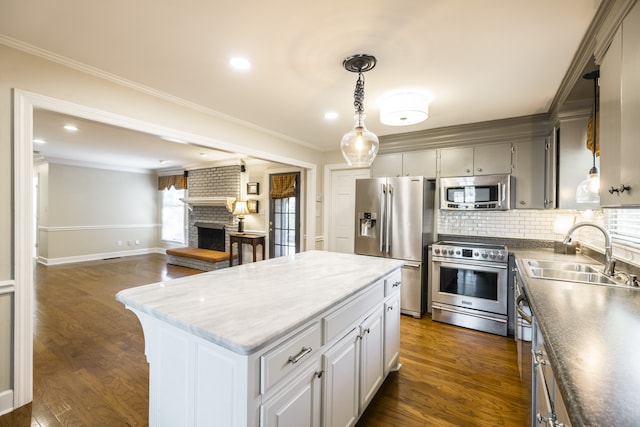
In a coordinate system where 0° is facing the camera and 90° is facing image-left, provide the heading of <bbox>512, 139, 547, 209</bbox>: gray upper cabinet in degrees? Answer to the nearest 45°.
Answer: approximately 0°

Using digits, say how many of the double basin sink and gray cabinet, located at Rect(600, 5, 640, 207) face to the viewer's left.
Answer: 2

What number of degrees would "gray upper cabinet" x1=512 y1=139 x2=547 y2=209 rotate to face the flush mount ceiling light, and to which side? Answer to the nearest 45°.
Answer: approximately 45° to its right

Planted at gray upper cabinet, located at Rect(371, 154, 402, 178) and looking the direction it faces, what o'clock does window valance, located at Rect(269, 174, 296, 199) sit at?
The window valance is roughly at 4 o'clock from the gray upper cabinet.

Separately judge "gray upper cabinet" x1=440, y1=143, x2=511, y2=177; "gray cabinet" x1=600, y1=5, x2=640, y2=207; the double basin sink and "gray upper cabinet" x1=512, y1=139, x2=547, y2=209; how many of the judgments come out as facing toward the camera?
2

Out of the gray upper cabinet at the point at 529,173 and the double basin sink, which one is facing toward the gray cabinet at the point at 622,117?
the gray upper cabinet

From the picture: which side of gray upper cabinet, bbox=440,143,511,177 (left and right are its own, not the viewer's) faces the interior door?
right

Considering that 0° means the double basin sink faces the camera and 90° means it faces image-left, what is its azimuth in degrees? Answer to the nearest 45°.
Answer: approximately 90°

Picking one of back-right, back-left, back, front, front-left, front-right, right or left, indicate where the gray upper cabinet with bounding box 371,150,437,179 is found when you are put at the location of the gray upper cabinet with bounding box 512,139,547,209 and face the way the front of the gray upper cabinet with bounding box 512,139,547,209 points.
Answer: right

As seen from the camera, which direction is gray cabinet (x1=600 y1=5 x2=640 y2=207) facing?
to the viewer's left

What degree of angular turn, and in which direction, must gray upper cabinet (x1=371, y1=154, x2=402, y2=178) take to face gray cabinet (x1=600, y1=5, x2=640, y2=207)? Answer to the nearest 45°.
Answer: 0° — it already faces it

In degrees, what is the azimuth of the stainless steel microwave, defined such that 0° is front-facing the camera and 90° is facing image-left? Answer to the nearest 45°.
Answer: approximately 0°

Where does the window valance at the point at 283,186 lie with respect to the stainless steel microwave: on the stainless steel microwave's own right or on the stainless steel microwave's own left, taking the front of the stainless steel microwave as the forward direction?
on the stainless steel microwave's own right
